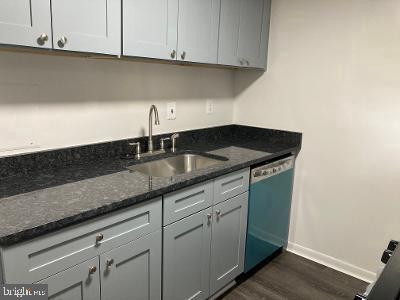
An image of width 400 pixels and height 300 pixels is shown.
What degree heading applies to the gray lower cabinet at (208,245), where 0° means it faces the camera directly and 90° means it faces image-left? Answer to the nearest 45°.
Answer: approximately 315°
